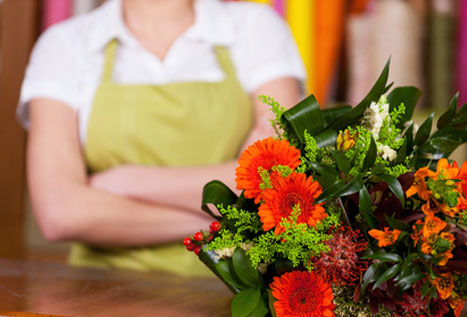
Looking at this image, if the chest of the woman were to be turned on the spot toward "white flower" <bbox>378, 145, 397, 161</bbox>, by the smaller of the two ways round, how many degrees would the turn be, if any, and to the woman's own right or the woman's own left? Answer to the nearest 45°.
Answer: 0° — they already face it

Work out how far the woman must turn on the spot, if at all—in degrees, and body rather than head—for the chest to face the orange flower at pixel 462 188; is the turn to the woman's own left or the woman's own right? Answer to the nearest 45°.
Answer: approximately 45° to the woman's own left

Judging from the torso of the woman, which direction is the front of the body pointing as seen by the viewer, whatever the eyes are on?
toward the camera

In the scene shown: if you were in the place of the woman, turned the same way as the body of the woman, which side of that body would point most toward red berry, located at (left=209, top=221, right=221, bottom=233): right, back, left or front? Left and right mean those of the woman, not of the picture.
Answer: front
